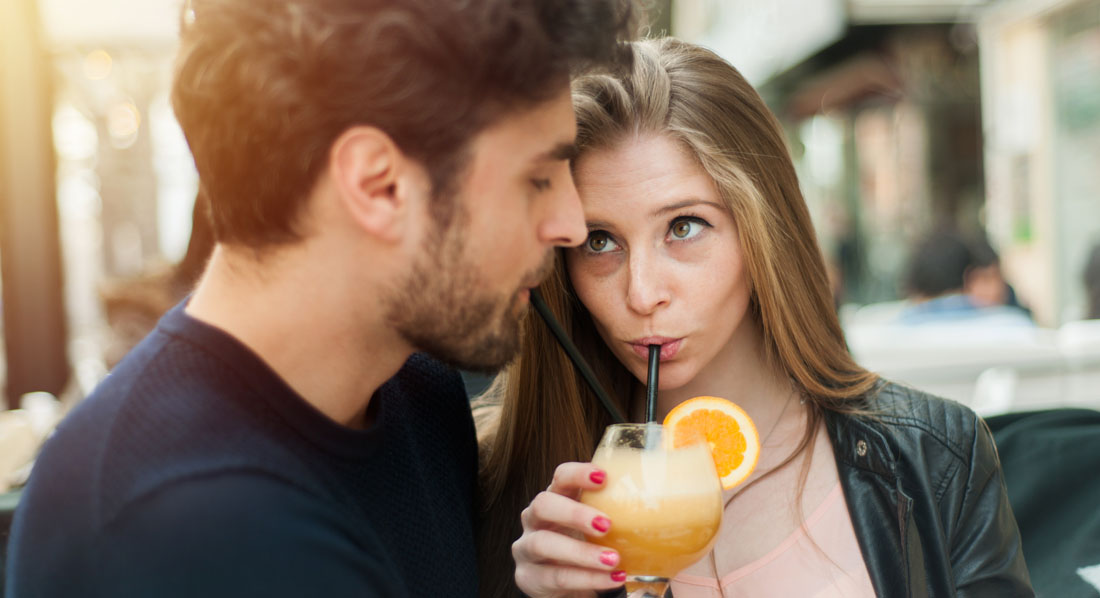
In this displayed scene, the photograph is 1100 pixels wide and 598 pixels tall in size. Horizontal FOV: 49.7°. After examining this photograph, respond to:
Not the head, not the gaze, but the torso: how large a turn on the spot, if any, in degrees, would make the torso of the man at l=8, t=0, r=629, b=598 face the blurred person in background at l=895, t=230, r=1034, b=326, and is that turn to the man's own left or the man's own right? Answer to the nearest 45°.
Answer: approximately 45° to the man's own left

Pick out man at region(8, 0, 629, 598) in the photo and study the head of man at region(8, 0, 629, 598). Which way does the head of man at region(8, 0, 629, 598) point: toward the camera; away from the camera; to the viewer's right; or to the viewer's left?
to the viewer's right

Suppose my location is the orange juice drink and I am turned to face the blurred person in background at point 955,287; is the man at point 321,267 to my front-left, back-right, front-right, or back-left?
back-left

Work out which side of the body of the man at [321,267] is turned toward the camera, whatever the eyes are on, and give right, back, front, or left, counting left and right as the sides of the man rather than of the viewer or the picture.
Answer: right
